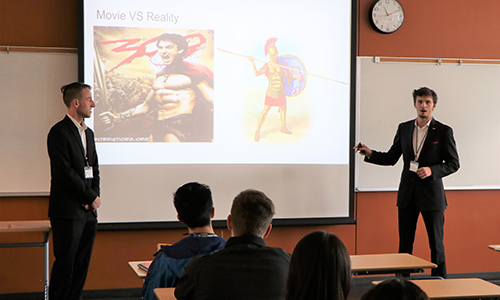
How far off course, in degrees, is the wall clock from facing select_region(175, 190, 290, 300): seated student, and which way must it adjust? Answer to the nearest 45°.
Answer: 0° — it already faces them

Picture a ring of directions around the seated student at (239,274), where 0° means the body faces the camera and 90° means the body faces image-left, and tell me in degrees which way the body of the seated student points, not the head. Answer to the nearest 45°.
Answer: approximately 180°

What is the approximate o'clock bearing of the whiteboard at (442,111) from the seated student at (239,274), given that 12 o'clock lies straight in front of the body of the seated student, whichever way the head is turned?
The whiteboard is roughly at 1 o'clock from the seated student.

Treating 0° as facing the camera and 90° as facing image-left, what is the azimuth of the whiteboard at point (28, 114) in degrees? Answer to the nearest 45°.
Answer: approximately 0°

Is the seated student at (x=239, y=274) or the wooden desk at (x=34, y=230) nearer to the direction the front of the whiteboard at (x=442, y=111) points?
the seated student

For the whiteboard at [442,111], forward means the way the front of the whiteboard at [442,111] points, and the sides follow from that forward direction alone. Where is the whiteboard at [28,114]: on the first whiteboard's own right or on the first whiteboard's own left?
on the first whiteboard's own right

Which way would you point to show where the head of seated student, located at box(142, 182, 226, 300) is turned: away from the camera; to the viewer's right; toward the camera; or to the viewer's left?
away from the camera

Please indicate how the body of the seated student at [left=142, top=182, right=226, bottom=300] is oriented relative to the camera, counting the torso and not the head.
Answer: away from the camera

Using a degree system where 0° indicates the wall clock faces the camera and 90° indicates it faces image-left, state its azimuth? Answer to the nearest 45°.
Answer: approximately 0°

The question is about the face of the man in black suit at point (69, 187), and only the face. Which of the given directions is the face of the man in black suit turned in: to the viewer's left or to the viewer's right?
to the viewer's right

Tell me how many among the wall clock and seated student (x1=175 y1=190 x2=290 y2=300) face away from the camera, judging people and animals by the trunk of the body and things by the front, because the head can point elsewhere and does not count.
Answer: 1
